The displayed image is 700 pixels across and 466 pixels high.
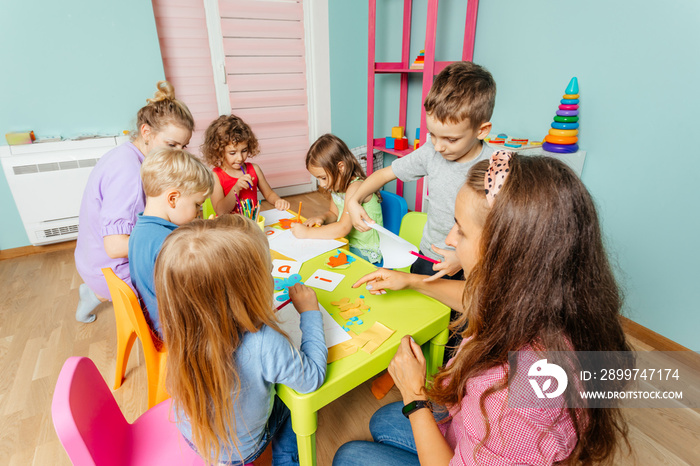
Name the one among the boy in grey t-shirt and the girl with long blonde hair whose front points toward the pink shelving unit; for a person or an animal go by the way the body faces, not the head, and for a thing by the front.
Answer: the girl with long blonde hair

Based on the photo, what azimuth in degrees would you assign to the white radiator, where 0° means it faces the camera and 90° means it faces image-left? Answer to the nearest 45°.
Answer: approximately 0°

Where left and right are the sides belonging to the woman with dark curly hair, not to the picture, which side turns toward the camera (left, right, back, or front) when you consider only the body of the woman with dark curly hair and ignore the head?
left

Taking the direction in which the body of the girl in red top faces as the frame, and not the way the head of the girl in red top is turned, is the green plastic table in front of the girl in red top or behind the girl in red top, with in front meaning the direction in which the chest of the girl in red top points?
in front

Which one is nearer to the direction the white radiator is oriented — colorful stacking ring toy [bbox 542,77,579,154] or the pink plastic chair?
the pink plastic chair

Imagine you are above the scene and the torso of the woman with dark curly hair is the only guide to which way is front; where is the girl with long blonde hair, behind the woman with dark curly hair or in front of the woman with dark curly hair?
in front

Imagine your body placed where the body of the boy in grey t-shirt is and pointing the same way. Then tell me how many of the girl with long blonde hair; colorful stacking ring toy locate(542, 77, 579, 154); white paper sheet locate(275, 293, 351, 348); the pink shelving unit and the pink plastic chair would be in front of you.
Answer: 3

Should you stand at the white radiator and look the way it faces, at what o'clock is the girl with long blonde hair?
The girl with long blonde hair is roughly at 12 o'clock from the white radiator.

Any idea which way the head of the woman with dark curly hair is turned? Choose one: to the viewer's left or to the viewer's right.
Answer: to the viewer's left

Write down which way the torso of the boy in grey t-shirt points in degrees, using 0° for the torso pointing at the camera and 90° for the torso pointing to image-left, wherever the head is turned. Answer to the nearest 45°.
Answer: approximately 45°

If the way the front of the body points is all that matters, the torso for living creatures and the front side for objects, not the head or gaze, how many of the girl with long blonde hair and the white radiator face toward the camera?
1

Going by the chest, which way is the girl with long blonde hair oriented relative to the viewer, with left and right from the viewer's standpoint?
facing away from the viewer and to the right of the viewer

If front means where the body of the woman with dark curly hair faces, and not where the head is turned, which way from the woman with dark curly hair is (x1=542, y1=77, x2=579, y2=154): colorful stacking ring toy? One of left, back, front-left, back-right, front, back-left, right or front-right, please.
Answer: right

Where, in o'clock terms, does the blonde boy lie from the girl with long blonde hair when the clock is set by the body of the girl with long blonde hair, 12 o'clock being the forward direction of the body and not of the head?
The blonde boy is roughly at 10 o'clock from the girl with long blonde hair.

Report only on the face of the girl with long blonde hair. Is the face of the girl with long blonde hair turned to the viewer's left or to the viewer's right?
to the viewer's right

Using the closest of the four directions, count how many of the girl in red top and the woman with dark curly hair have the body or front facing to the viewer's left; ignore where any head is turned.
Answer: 1

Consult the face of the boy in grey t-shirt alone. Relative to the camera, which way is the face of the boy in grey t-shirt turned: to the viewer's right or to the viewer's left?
to the viewer's left

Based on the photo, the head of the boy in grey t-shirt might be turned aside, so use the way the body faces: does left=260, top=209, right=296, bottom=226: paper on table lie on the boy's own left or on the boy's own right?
on the boy's own right
